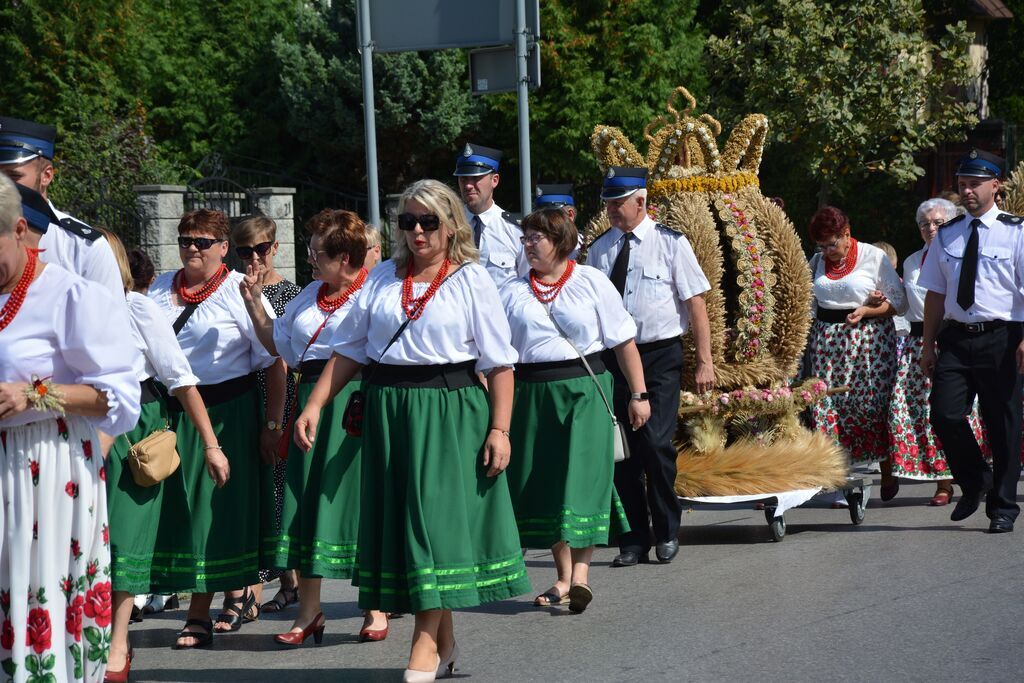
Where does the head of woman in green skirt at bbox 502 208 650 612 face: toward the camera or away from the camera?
toward the camera

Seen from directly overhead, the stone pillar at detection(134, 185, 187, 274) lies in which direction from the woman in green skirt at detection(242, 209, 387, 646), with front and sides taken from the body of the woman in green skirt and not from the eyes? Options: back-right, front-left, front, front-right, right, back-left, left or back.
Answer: back-right

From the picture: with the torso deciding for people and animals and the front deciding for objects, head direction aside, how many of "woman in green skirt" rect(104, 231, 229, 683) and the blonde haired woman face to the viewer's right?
0

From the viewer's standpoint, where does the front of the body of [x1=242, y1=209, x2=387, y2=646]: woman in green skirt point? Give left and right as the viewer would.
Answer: facing the viewer and to the left of the viewer

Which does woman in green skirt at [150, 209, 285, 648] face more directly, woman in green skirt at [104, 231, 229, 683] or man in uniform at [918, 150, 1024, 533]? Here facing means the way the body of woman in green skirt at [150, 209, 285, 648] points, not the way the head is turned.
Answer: the woman in green skirt

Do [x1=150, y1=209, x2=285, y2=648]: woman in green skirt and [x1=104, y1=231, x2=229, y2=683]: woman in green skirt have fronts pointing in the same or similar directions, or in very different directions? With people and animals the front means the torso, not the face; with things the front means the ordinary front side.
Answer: same or similar directions

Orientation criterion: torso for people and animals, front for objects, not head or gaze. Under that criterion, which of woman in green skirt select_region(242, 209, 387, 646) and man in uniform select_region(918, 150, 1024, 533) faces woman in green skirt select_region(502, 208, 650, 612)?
the man in uniform

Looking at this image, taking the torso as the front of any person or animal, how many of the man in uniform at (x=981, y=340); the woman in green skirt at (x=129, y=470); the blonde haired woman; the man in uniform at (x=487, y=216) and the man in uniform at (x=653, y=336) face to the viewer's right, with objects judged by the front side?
0

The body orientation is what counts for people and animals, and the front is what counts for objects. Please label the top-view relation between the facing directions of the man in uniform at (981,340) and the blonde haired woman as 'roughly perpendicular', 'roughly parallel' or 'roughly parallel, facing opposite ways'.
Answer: roughly parallel

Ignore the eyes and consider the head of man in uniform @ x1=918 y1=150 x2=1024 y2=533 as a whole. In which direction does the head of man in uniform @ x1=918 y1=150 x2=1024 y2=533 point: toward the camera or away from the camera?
toward the camera

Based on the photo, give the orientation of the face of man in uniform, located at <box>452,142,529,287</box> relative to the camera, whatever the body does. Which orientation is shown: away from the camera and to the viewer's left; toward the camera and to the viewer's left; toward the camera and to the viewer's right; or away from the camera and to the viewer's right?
toward the camera and to the viewer's left

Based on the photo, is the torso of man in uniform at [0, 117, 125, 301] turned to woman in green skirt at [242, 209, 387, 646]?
no

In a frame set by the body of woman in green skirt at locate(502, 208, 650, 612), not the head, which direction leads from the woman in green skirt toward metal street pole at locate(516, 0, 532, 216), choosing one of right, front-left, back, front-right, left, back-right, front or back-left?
back-right

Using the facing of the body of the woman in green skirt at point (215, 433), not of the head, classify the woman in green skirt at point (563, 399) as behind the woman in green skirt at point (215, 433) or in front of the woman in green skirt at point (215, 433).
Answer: behind

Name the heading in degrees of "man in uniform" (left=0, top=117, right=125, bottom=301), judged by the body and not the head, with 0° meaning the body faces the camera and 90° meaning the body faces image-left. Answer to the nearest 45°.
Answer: approximately 45°

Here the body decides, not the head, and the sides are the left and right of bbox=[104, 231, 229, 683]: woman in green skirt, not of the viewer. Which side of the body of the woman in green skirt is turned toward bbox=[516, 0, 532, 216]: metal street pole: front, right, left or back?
back

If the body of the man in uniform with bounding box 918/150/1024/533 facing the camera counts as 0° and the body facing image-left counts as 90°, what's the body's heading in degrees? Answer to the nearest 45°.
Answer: approximately 45°

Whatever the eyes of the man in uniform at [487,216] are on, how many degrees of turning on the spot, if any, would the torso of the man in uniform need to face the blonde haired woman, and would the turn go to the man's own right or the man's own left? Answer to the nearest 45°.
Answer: approximately 45° to the man's own left

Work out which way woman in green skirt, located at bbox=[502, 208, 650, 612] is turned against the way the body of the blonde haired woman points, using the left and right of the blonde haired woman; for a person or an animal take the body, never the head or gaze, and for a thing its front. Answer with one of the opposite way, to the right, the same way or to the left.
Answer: the same way

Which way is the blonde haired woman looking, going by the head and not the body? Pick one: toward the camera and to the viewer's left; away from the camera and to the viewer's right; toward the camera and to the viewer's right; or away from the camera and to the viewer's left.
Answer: toward the camera and to the viewer's left

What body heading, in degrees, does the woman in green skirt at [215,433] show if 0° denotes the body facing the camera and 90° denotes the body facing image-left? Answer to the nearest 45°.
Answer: approximately 45°
